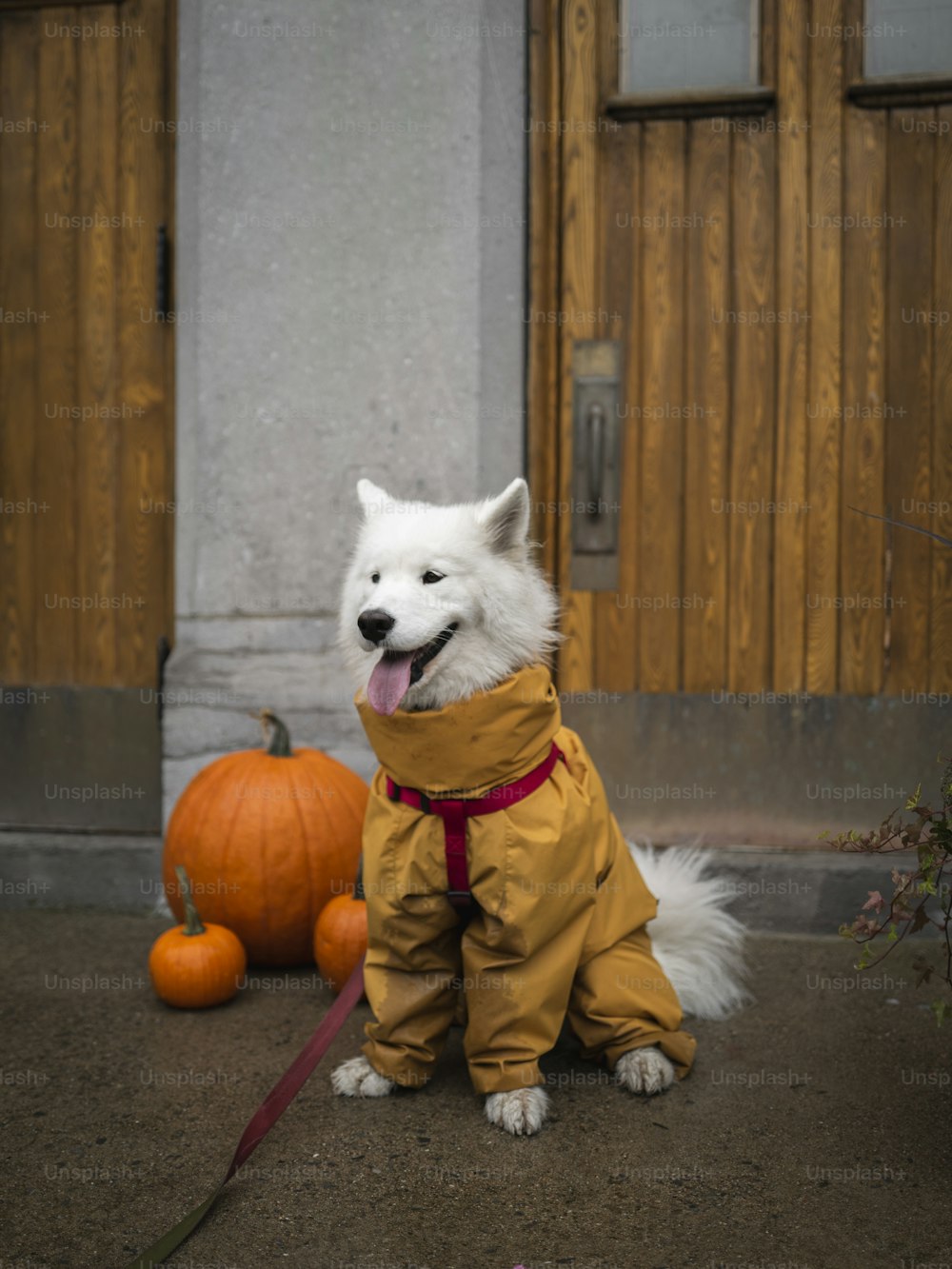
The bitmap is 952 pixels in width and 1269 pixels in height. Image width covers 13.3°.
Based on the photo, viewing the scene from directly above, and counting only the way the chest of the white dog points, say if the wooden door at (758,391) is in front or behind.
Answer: behind

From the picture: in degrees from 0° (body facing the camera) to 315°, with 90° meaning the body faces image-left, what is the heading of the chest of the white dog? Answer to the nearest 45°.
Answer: approximately 45°

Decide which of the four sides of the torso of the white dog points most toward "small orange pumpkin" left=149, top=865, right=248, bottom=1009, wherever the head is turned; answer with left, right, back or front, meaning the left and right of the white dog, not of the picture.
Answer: right

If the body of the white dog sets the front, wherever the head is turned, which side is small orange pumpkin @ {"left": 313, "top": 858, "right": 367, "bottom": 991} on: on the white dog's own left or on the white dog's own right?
on the white dog's own right

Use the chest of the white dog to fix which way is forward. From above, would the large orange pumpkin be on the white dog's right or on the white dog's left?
on the white dog's right

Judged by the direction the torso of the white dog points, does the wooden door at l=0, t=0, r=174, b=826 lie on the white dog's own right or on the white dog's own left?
on the white dog's own right
